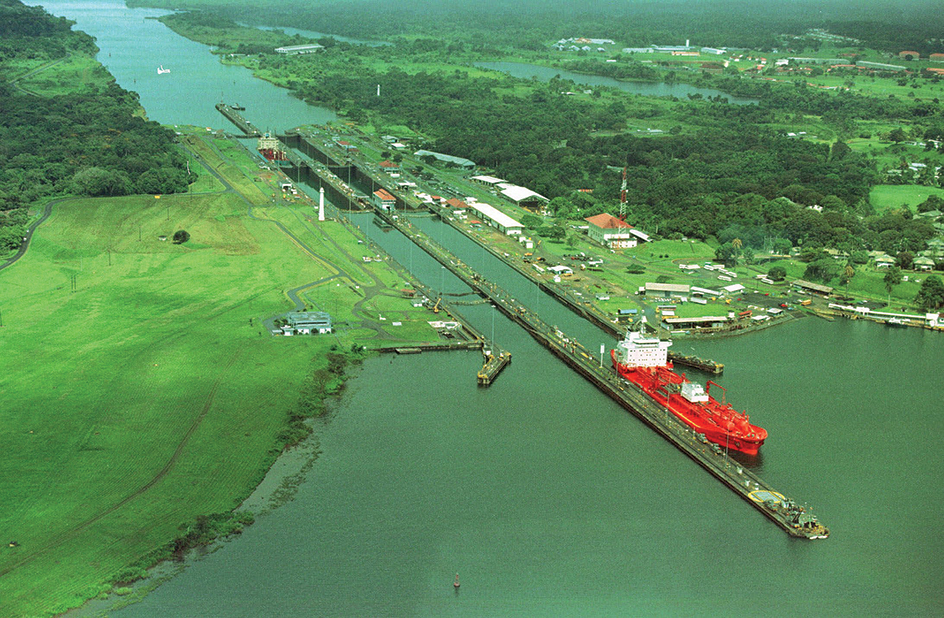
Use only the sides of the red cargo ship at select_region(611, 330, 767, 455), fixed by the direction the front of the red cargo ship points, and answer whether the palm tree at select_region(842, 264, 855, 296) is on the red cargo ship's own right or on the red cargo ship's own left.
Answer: on the red cargo ship's own left

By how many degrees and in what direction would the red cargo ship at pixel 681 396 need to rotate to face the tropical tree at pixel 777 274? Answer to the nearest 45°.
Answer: approximately 135° to its left

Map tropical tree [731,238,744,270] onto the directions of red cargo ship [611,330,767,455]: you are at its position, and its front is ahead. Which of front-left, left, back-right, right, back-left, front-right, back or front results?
back-left

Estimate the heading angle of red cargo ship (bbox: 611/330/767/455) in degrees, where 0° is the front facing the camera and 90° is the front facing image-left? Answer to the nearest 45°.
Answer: approximately 315°

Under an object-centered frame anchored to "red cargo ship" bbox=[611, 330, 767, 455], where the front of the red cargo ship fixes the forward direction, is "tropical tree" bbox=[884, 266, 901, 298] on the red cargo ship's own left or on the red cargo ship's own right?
on the red cargo ship's own left

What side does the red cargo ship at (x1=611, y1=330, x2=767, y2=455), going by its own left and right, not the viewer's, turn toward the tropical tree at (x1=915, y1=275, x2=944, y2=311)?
left
